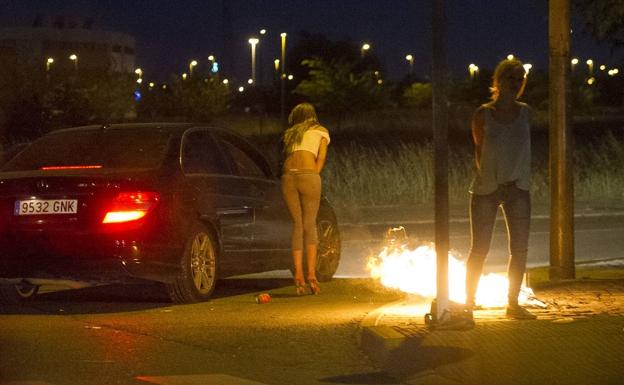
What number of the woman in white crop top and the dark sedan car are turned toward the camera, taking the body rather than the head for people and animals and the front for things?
0

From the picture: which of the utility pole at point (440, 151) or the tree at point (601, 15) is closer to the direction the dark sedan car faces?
the tree

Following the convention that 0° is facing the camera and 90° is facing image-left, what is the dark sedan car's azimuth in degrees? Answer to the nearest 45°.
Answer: approximately 225°

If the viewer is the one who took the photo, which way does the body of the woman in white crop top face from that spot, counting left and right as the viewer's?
facing away from the viewer

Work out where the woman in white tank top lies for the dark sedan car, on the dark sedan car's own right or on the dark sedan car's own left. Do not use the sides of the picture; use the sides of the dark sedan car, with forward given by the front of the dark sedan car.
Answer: on the dark sedan car's own right

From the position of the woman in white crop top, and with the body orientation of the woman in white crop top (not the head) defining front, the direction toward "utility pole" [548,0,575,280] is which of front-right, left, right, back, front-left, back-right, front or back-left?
right
